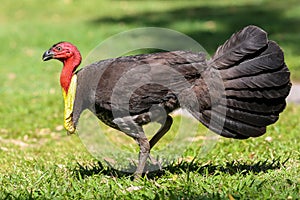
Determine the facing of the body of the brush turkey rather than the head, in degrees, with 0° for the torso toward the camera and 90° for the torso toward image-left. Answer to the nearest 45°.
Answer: approximately 90°
